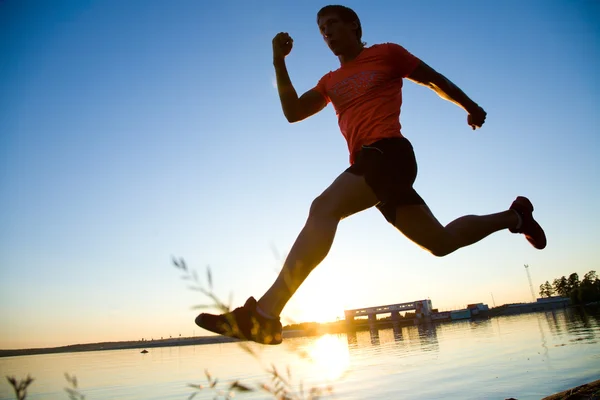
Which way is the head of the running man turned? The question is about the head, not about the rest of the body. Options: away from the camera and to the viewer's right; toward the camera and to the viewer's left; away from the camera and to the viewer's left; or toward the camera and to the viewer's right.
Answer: toward the camera and to the viewer's left

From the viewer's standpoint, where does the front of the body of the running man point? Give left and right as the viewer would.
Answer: facing the viewer and to the left of the viewer
